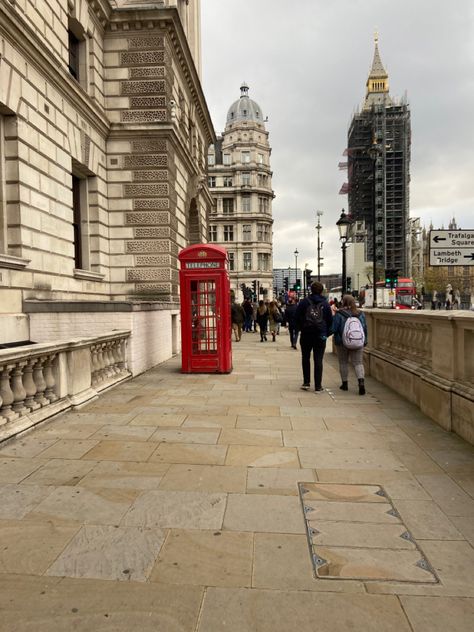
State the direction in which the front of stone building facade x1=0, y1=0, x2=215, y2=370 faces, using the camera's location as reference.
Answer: facing to the right of the viewer

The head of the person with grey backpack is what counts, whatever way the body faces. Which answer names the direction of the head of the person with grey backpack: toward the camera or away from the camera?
away from the camera

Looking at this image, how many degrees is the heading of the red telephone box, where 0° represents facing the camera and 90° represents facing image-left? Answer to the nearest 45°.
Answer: approximately 0°

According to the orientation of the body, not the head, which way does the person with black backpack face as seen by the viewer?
away from the camera

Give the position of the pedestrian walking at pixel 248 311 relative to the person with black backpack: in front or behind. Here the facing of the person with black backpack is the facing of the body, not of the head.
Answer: in front

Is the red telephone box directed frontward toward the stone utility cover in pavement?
yes

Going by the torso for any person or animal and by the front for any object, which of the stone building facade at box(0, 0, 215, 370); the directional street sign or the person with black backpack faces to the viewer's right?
the stone building facade

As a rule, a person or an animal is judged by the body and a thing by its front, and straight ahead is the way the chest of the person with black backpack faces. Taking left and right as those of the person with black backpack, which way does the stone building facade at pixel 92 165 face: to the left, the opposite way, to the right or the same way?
to the right

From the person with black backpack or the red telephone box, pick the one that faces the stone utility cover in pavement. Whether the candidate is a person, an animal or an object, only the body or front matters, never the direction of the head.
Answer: the red telephone box

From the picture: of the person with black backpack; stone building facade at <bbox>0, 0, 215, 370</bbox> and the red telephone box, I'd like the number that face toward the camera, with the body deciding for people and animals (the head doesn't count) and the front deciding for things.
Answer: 1

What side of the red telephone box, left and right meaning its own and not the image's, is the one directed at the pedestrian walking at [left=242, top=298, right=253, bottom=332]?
back

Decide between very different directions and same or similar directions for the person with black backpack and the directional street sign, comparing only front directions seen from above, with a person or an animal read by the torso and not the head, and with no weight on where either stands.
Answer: very different directions

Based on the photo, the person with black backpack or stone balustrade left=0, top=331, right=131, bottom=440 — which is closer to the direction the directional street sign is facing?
the stone balustrade
